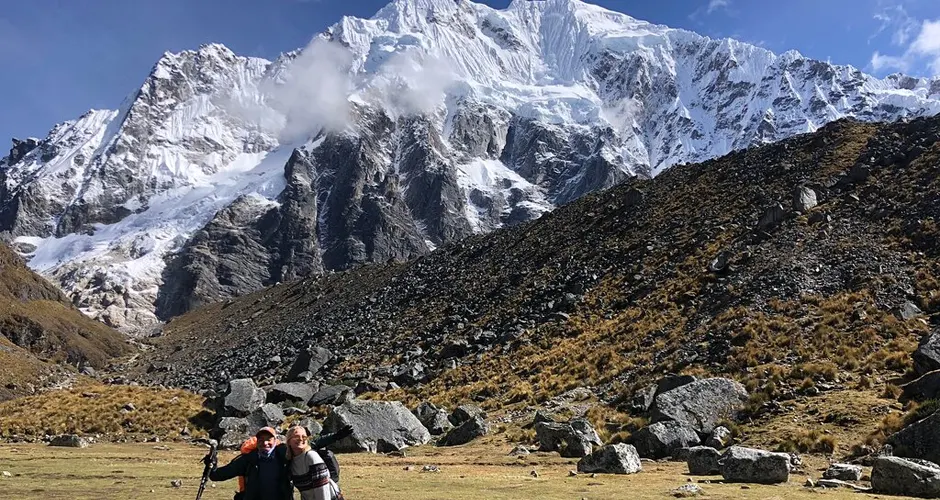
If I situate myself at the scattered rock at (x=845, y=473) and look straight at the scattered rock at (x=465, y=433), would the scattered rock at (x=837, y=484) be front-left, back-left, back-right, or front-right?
back-left

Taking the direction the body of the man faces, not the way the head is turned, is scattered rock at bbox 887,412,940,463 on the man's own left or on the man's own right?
on the man's own left

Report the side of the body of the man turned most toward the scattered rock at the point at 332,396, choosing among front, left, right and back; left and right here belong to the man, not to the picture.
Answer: back

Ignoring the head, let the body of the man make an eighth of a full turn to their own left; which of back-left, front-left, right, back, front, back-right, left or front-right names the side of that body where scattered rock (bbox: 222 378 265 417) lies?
back-left

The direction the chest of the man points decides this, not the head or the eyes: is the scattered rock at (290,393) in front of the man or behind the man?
behind

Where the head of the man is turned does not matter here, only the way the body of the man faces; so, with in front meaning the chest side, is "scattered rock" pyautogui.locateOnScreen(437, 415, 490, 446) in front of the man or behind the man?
behind

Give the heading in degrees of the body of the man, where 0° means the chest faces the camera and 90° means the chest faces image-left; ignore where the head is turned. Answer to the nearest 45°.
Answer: approximately 0°

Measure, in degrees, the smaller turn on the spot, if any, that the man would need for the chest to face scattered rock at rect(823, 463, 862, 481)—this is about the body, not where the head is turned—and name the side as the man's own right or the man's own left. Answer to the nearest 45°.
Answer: approximately 90° to the man's own left

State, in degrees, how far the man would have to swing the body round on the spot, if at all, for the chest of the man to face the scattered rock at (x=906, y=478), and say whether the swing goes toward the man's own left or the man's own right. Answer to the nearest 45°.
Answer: approximately 90° to the man's own left

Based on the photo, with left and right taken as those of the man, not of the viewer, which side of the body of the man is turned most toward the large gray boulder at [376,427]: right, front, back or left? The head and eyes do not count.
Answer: back

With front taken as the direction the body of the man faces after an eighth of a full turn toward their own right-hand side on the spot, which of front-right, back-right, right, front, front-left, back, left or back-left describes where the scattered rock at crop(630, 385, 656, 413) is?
back

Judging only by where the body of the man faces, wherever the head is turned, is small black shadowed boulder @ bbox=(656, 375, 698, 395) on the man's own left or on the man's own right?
on the man's own left

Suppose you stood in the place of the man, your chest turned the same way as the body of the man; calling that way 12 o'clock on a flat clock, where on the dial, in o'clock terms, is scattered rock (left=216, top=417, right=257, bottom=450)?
The scattered rock is roughly at 6 o'clock from the man.
